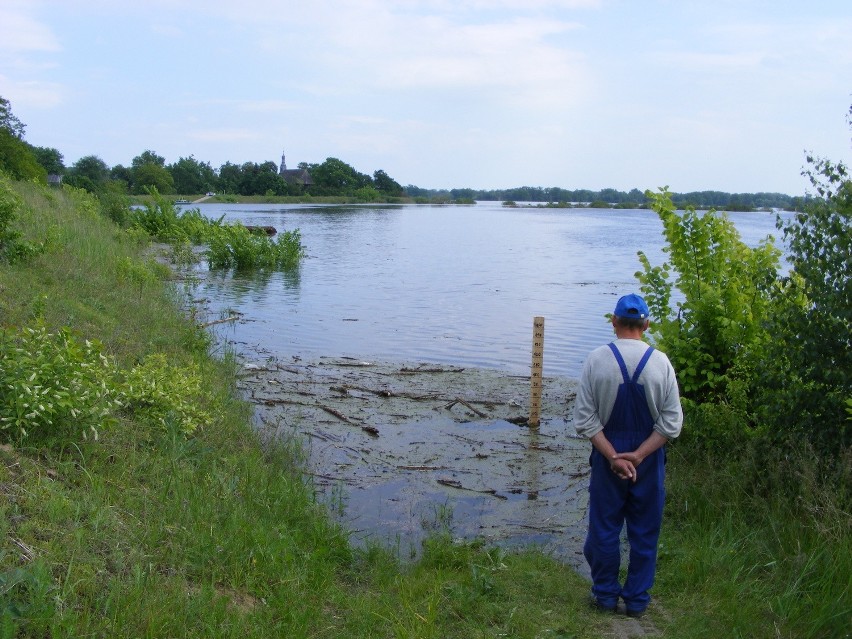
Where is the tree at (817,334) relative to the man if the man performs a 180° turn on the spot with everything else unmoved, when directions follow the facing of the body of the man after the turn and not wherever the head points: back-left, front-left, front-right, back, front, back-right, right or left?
back-left

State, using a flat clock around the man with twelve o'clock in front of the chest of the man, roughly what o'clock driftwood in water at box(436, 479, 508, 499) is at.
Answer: The driftwood in water is roughly at 11 o'clock from the man.

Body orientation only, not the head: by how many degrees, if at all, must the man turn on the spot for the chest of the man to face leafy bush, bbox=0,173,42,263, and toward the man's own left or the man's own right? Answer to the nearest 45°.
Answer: approximately 45° to the man's own left

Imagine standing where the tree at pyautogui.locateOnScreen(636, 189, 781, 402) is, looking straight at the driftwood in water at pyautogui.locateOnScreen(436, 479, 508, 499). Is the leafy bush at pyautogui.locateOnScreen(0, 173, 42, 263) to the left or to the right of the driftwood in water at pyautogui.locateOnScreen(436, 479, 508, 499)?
right

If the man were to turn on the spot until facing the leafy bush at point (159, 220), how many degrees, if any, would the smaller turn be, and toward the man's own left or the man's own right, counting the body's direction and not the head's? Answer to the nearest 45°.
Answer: approximately 45° to the man's own left

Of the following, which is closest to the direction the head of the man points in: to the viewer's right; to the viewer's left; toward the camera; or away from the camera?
away from the camera

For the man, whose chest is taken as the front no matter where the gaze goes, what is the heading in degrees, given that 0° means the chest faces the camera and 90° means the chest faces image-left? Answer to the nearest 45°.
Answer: approximately 180°

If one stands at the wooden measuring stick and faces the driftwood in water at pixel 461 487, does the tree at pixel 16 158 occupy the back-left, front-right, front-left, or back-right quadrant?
back-right

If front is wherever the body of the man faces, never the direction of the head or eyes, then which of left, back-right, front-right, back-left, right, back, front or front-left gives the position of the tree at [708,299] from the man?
front

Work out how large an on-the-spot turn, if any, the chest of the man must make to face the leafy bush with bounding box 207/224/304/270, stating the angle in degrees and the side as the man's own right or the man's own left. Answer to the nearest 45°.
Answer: approximately 45° to the man's own left

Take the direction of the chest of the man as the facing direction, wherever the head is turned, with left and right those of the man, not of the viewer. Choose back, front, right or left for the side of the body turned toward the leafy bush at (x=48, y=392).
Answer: left

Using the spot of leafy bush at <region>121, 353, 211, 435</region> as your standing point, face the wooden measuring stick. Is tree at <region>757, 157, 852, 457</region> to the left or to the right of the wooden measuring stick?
right
